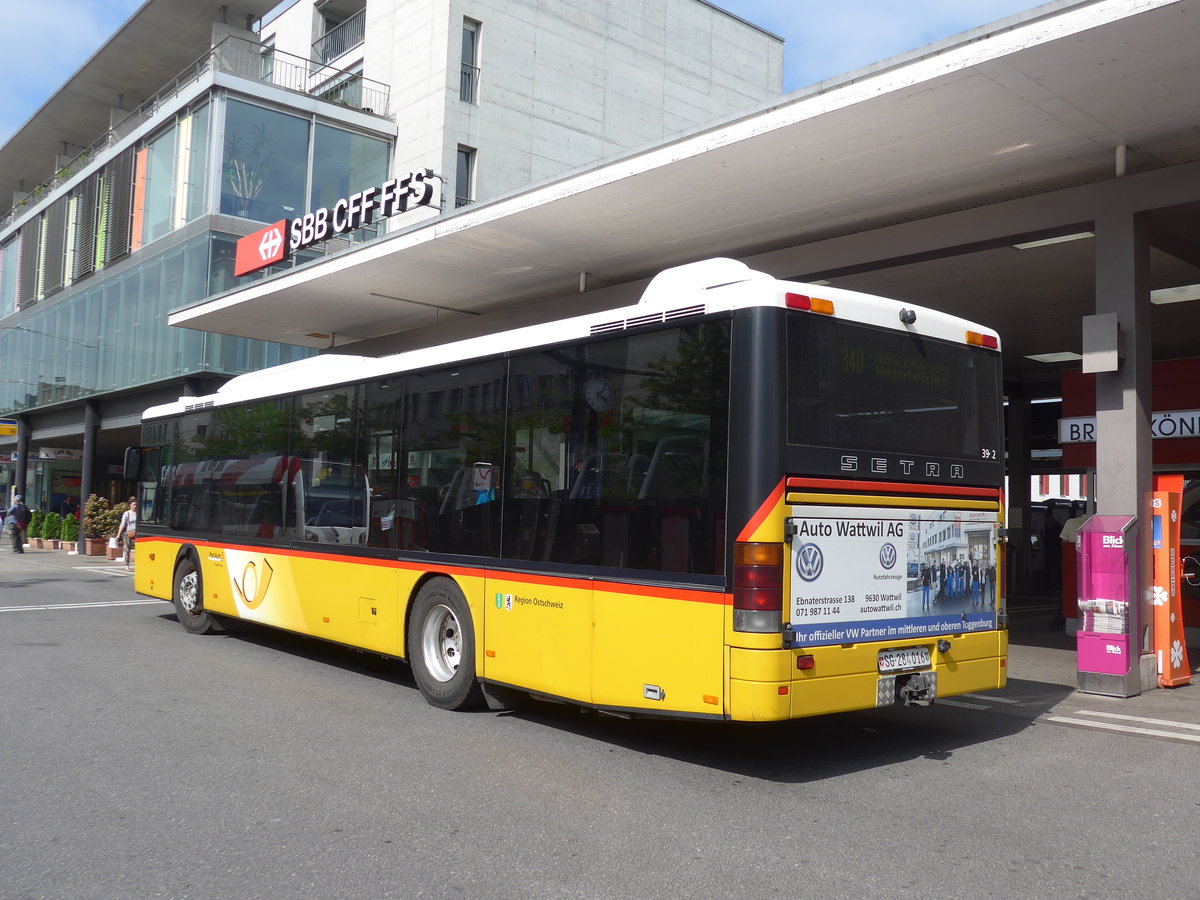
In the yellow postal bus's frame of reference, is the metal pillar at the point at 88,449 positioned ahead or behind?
ahead

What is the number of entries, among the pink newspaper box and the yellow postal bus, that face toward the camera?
1

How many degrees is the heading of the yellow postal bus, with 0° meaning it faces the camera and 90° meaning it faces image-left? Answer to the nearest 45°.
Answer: approximately 135°

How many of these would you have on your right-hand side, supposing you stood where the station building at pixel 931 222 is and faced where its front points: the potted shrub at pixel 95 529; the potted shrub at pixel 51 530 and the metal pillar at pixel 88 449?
3

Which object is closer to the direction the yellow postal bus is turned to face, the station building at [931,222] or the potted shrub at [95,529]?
the potted shrub

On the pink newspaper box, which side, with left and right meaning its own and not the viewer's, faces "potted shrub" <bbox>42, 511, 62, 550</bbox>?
right
